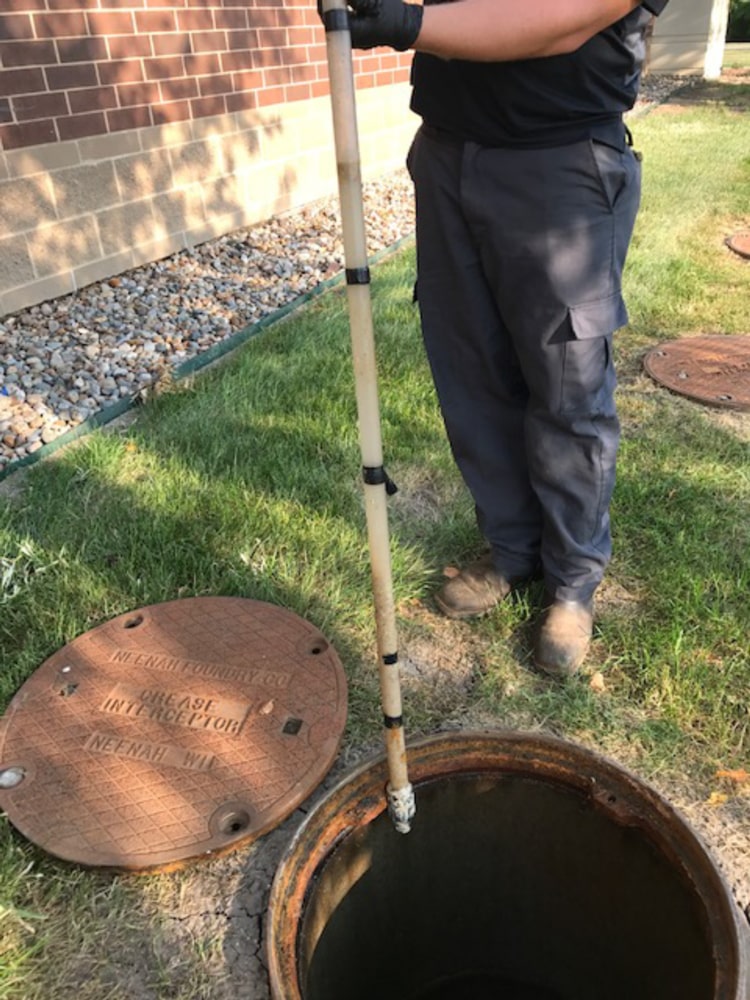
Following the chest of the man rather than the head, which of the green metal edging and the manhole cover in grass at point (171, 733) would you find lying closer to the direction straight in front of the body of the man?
the manhole cover in grass

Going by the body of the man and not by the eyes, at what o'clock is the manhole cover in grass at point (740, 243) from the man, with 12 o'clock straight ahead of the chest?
The manhole cover in grass is roughly at 5 o'clock from the man.

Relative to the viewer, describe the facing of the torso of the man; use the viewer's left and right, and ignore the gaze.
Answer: facing the viewer and to the left of the viewer

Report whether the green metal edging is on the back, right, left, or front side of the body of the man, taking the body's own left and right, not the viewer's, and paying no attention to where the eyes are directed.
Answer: right

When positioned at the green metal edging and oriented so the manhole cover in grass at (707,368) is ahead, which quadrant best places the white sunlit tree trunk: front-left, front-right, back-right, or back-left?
front-left

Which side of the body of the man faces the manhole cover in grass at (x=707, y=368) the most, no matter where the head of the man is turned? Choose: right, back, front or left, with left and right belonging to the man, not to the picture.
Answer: back

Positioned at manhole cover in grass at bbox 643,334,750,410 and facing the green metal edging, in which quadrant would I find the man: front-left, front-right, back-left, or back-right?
front-left

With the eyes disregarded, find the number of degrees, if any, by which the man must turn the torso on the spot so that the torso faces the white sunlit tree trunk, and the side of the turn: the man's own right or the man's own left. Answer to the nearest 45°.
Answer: approximately 135° to the man's own right
